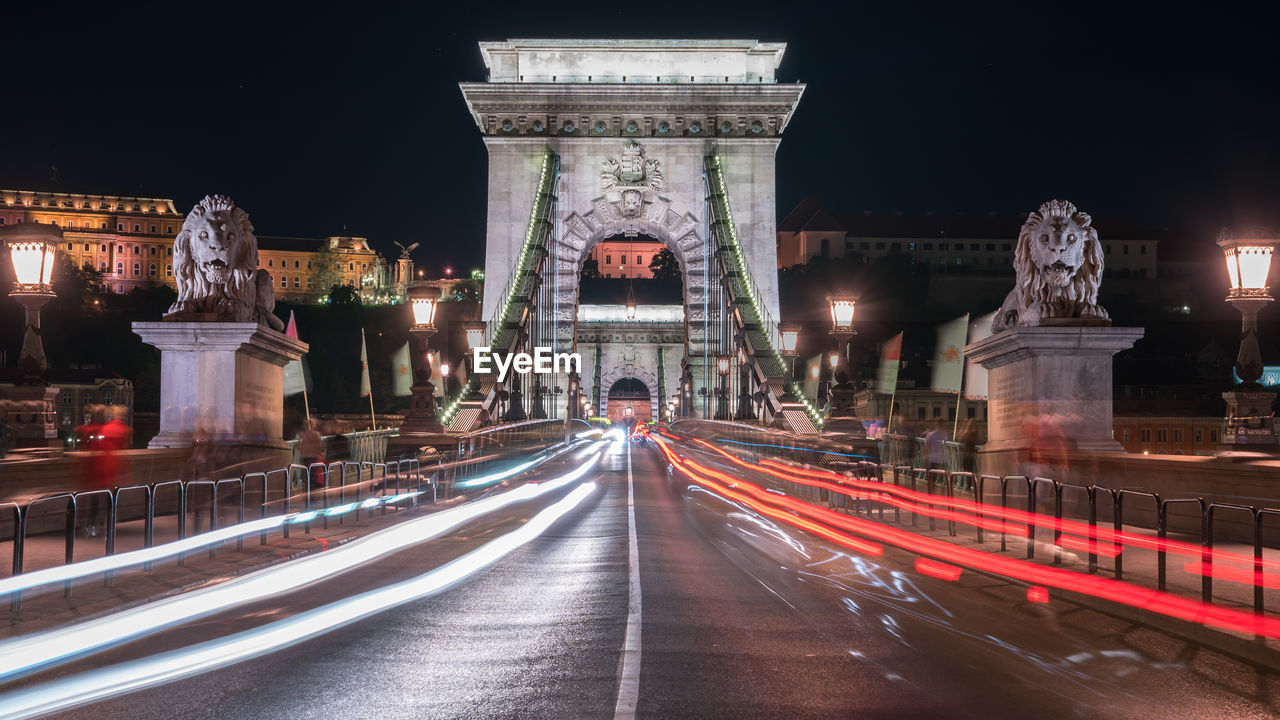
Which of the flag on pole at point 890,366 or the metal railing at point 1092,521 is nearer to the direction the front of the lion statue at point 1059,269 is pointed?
the metal railing

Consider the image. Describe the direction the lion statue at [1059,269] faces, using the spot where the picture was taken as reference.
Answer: facing the viewer

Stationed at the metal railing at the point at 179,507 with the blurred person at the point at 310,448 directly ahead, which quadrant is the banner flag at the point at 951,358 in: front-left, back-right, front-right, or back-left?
front-right

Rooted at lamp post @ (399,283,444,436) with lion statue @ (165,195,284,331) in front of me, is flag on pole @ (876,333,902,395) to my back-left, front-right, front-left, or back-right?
back-left

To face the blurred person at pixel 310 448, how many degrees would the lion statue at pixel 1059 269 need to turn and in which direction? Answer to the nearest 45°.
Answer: approximately 90° to its right

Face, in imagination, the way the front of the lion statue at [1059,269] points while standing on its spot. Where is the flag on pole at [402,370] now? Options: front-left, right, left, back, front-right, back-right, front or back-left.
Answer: back-right

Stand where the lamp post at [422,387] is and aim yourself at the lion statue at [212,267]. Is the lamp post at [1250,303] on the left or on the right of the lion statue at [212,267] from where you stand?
left

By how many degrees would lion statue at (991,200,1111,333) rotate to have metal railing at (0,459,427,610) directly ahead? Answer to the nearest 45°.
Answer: approximately 45° to its right

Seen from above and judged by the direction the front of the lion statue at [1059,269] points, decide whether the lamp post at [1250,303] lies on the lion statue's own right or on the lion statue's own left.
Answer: on the lion statue's own left

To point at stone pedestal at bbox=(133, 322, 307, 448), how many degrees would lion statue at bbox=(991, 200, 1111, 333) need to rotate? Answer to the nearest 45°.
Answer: approximately 90° to its right

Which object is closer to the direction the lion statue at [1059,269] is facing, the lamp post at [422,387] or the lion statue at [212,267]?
the lion statue

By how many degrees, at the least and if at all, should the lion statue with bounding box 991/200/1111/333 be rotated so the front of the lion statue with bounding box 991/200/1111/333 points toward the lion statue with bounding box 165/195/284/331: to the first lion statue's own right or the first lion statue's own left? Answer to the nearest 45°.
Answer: approximately 90° to the first lion statue's own right

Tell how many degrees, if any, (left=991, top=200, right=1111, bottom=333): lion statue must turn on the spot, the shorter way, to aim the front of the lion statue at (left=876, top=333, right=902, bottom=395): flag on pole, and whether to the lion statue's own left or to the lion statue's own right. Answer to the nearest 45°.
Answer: approximately 180°

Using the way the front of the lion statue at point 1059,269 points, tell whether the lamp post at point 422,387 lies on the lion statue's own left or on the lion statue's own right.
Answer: on the lion statue's own right
